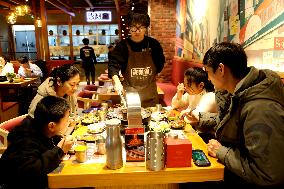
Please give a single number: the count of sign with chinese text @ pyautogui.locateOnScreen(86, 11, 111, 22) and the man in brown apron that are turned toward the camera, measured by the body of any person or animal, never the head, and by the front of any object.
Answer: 2

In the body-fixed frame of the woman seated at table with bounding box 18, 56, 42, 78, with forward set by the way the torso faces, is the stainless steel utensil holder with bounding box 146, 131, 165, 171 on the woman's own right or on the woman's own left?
on the woman's own left

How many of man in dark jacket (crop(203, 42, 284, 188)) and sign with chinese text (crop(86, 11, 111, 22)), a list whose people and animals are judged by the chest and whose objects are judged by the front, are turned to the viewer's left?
1

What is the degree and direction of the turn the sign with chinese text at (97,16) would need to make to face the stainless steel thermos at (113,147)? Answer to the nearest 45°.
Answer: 0° — it already faces it

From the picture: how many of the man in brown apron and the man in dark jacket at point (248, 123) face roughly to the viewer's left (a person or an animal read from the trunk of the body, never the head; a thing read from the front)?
1

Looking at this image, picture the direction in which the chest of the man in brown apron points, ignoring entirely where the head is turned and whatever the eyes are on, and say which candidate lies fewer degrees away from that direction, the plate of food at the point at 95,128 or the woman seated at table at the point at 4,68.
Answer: the plate of food

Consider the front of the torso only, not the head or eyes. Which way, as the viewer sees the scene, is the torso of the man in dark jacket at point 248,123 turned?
to the viewer's left

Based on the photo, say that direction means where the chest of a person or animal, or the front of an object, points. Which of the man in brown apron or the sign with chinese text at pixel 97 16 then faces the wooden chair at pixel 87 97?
the sign with chinese text

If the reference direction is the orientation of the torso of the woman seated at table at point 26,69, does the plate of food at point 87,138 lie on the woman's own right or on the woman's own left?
on the woman's own left
